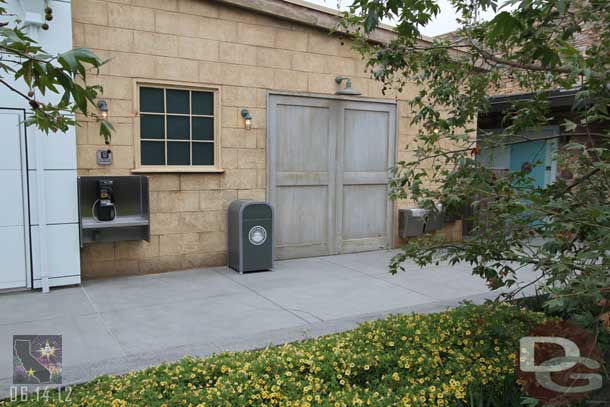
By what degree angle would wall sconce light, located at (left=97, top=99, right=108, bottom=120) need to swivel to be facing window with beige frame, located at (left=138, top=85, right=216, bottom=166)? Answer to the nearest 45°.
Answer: approximately 45° to its left

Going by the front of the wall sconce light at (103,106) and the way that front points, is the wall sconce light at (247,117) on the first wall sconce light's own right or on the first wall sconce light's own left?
on the first wall sconce light's own left

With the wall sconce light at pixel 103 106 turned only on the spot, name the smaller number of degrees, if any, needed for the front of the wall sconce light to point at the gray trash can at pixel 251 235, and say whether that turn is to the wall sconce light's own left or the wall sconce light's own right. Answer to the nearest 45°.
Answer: approximately 45° to the wall sconce light's own left

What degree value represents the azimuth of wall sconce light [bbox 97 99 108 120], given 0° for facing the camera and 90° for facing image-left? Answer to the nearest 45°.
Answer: approximately 315°
